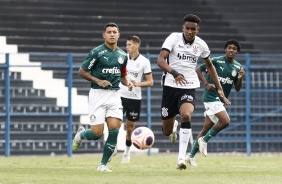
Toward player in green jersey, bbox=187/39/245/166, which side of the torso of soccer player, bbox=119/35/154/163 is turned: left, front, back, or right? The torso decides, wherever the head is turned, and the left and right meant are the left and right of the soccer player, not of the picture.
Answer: left

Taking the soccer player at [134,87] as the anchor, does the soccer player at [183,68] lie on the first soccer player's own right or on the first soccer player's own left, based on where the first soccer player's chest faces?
on the first soccer player's own left

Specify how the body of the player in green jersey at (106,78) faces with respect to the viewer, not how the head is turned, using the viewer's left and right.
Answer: facing the viewer and to the right of the viewer
